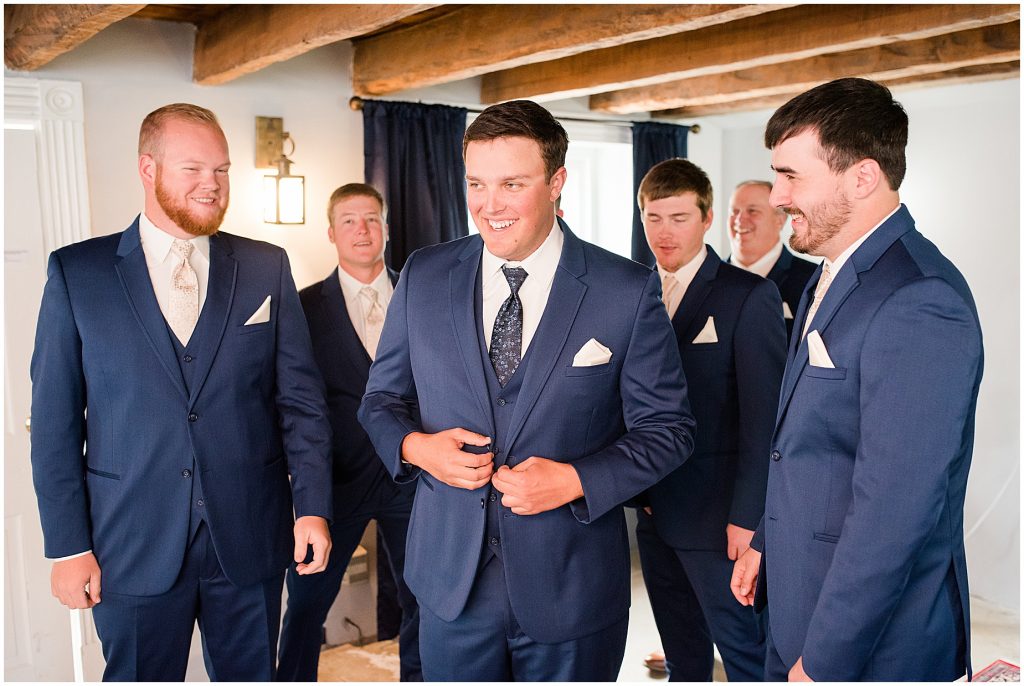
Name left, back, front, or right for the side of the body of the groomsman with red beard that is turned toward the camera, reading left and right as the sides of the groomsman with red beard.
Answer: front

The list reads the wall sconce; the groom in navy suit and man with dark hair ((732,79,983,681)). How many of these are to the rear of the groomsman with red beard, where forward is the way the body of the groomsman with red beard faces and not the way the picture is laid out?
1

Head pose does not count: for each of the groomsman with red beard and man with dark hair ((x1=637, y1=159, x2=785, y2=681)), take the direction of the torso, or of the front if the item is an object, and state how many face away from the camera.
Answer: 0

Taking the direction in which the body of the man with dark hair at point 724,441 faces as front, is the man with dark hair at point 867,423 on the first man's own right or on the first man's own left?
on the first man's own left

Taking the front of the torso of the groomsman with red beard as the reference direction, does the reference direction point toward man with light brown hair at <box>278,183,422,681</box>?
no

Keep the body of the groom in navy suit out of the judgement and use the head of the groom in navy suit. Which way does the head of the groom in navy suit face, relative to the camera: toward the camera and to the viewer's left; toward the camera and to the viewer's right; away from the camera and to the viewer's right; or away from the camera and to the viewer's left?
toward the camera and to the viewer's left

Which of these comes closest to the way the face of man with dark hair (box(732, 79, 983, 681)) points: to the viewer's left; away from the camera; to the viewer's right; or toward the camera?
to the viewer's left

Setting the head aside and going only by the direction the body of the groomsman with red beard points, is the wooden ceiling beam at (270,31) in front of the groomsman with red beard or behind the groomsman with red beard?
behind

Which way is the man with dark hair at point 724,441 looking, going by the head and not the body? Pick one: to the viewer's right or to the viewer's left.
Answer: to the viewer's left

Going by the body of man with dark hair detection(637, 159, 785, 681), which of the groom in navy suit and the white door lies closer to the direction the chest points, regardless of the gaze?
the groom in navy suit

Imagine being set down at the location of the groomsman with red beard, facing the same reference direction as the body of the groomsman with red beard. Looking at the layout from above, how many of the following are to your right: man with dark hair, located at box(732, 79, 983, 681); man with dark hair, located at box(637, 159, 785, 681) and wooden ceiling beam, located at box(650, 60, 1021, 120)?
0

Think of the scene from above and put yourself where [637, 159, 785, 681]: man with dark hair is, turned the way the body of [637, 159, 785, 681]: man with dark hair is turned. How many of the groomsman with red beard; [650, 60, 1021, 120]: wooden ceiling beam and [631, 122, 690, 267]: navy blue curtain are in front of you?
1

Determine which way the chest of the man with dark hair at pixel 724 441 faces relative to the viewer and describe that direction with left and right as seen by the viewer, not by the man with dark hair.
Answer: facing the viewer and to the left of the viewer

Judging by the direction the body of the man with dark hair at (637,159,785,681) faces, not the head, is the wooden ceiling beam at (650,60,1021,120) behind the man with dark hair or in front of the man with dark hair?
behind

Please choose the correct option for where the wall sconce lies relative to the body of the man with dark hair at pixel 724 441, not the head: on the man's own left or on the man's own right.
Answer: on the man's own right

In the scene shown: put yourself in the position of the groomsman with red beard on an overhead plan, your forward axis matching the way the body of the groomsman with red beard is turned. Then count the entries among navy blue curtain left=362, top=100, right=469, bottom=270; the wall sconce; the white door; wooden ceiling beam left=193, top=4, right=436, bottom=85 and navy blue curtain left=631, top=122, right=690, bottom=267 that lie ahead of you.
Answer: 0

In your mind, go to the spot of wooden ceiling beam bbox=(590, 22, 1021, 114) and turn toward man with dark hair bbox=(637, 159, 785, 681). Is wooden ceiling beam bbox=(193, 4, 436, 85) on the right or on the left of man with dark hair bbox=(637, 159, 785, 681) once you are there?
right
